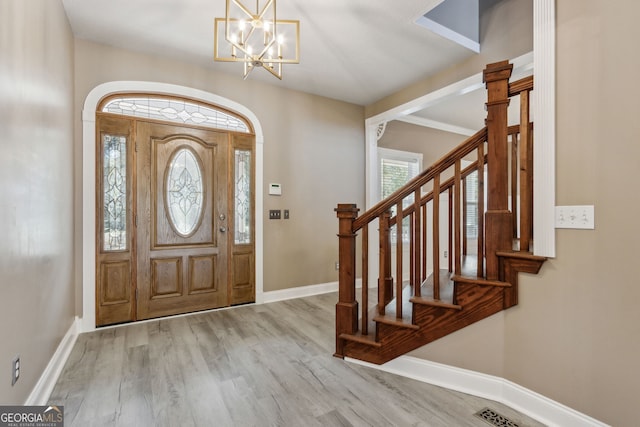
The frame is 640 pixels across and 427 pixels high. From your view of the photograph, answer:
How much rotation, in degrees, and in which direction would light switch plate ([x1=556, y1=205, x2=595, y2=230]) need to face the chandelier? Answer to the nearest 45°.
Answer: approximately 90° to its right

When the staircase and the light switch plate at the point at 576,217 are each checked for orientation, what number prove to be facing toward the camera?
1

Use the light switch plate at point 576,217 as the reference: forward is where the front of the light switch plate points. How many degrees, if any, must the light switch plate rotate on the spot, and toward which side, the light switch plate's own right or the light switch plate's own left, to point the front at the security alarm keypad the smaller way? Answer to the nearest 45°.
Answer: approximately 90° to the light switch plate's own right

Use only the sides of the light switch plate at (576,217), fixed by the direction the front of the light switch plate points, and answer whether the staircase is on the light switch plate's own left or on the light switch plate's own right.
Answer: on the light switch plate's own right
